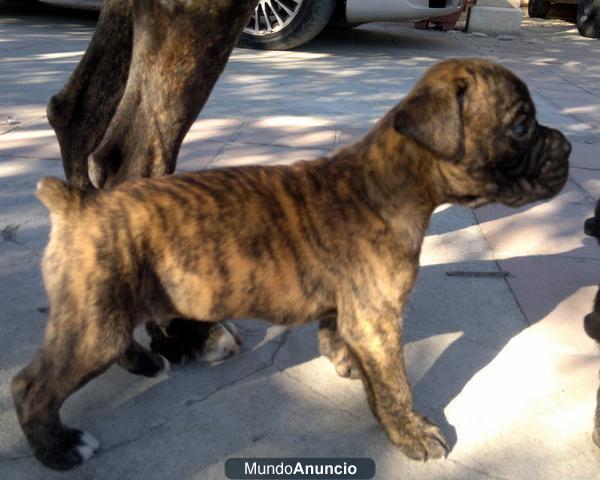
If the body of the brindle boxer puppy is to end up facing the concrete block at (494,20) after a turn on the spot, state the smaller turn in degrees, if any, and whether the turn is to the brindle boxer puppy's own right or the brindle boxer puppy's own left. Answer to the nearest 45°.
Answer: approximately 90° to the brindle boxer puppy's own left

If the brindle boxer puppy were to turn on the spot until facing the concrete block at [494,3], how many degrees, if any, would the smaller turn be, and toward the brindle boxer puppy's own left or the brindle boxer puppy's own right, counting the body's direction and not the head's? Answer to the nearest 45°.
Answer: approximately 90° to the brindle boxer puppy's own left

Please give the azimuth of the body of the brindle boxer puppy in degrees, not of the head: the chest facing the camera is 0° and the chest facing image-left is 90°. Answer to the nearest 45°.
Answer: approximately 270°

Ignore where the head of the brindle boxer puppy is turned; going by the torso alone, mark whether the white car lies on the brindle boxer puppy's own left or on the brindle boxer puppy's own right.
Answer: on the brindle boxer puppy's own left
